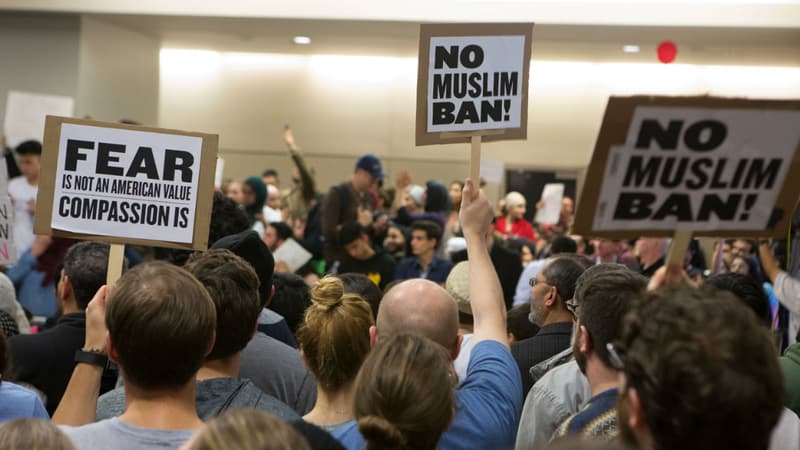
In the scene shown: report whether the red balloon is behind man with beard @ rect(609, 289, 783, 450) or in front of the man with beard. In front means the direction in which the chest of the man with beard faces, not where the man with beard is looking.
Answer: in front

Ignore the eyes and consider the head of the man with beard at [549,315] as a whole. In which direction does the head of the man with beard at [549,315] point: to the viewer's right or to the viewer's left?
to the viewer's left

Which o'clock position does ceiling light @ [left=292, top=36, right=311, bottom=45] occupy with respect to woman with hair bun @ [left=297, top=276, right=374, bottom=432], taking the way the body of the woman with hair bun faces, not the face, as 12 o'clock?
The ceiling light is roughly at 12 o'clock from the woman with hair bun.

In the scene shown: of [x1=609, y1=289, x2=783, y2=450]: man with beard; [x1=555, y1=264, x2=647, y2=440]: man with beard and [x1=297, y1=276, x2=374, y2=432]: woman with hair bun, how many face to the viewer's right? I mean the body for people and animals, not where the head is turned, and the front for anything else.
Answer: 0

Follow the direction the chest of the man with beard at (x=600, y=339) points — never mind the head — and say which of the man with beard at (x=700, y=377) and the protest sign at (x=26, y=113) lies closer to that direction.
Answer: the protest sign

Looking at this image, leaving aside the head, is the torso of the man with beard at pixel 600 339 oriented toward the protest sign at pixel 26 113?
yes

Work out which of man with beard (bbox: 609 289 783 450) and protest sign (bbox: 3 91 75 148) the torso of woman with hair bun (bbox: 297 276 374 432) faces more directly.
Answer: the protest sign

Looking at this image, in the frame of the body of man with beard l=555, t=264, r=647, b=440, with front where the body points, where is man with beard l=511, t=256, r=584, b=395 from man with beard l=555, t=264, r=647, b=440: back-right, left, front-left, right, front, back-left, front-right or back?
front-right

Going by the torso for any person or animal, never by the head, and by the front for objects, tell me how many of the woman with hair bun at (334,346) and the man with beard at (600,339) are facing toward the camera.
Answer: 0

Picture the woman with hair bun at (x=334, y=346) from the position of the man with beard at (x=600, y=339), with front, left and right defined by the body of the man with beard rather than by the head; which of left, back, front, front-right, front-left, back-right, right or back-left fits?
front-left

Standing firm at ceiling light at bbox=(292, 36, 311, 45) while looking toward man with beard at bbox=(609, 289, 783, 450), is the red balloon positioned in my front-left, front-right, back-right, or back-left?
front-left

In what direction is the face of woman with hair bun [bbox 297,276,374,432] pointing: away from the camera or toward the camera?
away from the camera

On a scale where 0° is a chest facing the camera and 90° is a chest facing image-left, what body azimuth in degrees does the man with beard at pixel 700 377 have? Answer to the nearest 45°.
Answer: approximately 135°

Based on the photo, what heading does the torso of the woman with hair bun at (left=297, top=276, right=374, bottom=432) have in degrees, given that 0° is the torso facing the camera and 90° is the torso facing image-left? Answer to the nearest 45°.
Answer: approximately 180°

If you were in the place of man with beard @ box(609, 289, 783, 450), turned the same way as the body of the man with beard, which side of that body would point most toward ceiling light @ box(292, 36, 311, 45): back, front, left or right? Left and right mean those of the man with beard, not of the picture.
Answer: front

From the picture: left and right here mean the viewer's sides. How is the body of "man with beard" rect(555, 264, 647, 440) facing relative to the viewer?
facing away from the viewer and to the left of the viewer
